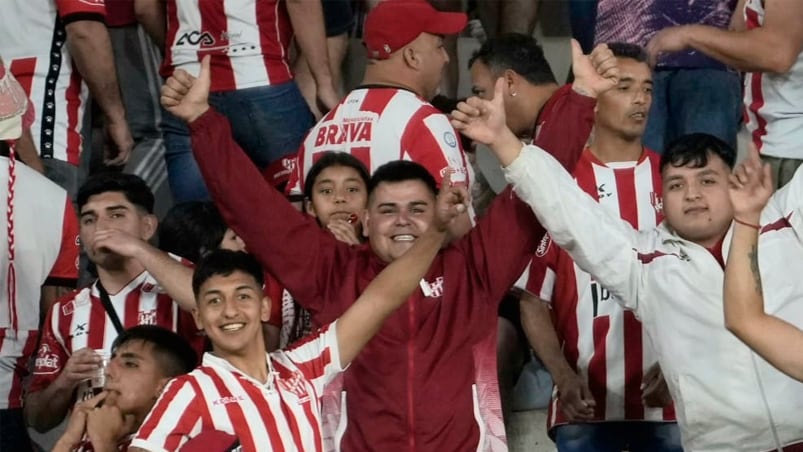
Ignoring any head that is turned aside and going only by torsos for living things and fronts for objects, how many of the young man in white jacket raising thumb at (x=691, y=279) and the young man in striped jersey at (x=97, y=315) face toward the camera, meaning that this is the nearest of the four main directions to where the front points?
2

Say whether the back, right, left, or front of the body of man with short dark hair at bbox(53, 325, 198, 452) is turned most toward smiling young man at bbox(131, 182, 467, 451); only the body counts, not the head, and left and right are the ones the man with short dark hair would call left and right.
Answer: left

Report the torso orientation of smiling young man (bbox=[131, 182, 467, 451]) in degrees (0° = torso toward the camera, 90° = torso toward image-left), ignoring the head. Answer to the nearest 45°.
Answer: approximately 0°

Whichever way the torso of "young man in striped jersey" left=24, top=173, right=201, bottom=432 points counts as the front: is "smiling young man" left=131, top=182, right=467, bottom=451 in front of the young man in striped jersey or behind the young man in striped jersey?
in front
